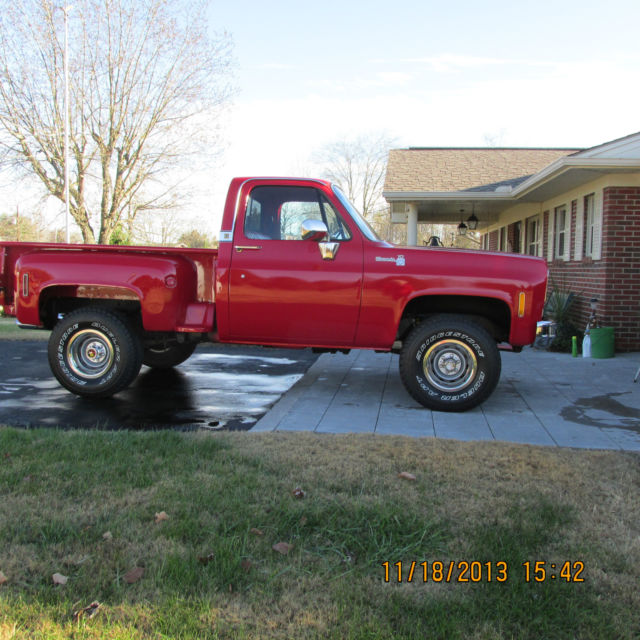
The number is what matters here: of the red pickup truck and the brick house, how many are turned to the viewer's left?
1

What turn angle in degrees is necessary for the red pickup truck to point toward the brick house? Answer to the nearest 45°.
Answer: approximately 45° to its left

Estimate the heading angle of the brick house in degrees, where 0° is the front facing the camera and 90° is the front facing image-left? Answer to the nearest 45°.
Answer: approximately 90°

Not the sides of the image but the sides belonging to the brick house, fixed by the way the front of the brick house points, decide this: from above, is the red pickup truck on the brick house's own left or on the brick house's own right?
on the brick house's own left

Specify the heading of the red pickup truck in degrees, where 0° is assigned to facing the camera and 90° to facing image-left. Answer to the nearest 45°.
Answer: approximately 270°

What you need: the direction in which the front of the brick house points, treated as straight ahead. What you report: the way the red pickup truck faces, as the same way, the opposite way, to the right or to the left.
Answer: the opposite way
